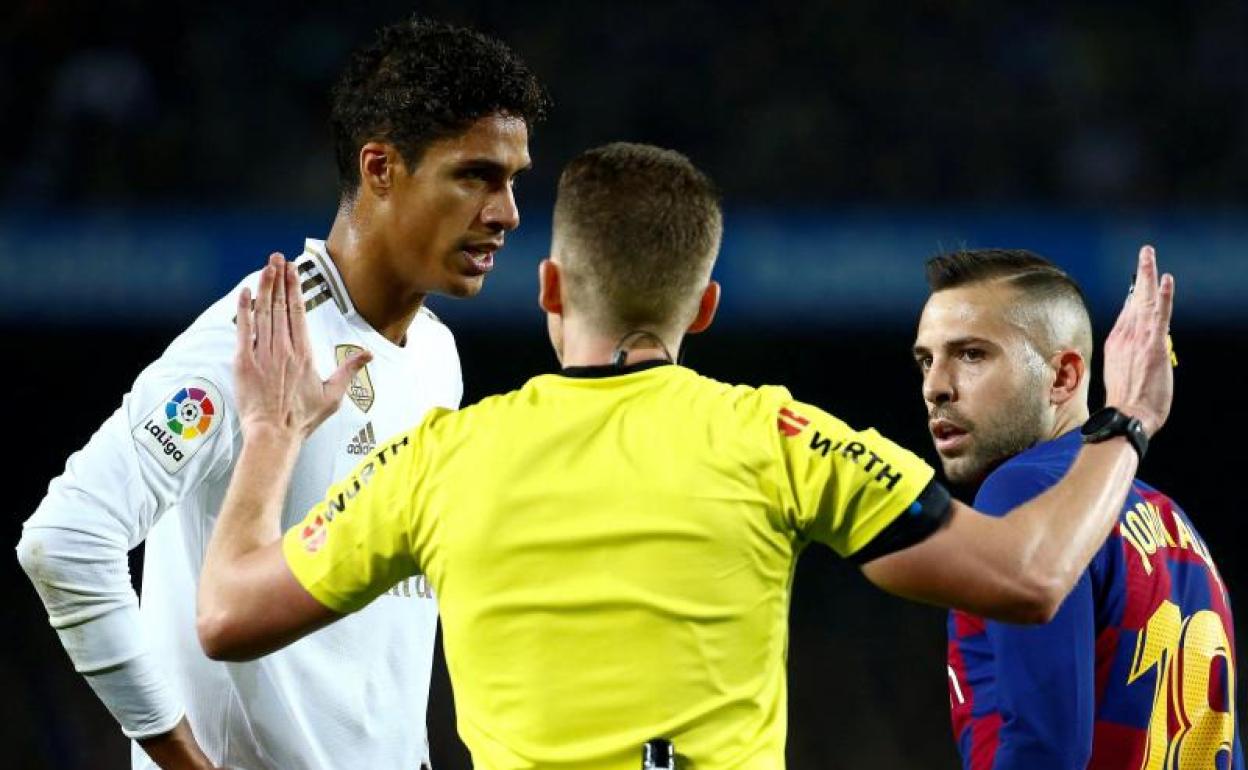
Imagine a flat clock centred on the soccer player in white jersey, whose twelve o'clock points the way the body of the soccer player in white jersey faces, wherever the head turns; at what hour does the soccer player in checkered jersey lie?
The soccer player in checkered jersey is roughly at 11 o'clock from the soccer player in white jersey.

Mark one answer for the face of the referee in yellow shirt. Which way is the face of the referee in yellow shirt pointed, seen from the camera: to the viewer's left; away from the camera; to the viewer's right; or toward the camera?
away from the camera

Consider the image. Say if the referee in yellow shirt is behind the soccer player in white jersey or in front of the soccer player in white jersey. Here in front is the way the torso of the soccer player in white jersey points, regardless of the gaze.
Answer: in front

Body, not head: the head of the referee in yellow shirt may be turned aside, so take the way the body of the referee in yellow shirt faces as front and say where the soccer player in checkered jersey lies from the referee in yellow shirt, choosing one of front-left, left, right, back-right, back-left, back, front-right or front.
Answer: front-right

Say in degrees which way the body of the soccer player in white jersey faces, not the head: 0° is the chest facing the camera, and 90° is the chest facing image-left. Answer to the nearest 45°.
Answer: approximately 315°

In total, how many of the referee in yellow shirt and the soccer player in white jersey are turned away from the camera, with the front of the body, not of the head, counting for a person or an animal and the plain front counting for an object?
1

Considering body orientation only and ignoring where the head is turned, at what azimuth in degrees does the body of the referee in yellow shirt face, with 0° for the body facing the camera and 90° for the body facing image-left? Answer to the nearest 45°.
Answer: approximately 180°

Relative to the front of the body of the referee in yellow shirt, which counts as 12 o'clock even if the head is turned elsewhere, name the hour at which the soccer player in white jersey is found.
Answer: The soccer player in white jersey is roughly at 11 o'clock from the referee in yellow shirt.

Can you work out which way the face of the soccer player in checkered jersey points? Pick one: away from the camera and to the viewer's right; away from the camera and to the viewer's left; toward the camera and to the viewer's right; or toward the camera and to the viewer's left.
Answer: toward the camera and to the viewer's left
